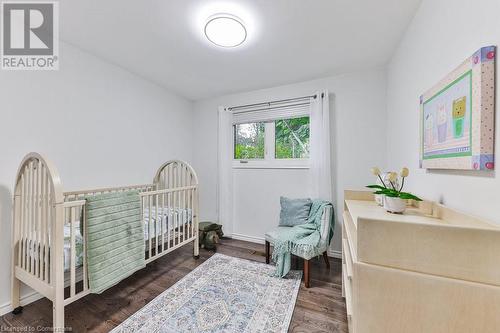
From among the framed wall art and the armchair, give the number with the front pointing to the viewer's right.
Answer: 0

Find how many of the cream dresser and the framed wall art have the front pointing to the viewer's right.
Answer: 0

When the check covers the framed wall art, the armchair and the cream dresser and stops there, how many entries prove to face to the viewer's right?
0

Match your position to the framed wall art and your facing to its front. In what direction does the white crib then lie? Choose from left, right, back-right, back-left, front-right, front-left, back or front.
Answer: front

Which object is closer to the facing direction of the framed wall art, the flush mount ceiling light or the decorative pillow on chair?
the flush mount ceiling light

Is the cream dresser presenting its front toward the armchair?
no

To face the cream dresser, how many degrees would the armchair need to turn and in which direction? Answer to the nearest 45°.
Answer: approximately 45° to its left

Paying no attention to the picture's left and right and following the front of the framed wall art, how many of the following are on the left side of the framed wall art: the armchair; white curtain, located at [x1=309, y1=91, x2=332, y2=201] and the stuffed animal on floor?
0

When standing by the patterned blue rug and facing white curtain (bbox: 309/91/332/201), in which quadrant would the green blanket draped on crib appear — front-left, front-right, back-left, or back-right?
back-left

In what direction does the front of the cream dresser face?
to the viewer's left

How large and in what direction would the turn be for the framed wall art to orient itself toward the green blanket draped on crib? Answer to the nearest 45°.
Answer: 0° — it already faces it

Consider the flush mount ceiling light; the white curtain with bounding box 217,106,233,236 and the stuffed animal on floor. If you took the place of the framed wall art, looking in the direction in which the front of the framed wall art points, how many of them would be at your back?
0

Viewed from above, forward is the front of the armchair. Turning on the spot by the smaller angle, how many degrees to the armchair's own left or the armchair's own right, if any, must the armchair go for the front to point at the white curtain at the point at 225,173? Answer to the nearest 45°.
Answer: approximately 90° to the armchair's own right

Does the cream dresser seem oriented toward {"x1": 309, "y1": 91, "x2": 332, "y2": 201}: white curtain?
no

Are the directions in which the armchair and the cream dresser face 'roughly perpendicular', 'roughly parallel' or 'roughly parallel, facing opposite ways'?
roughly perpendicular

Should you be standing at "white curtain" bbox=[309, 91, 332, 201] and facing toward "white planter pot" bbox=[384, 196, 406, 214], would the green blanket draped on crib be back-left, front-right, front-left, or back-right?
front-right
